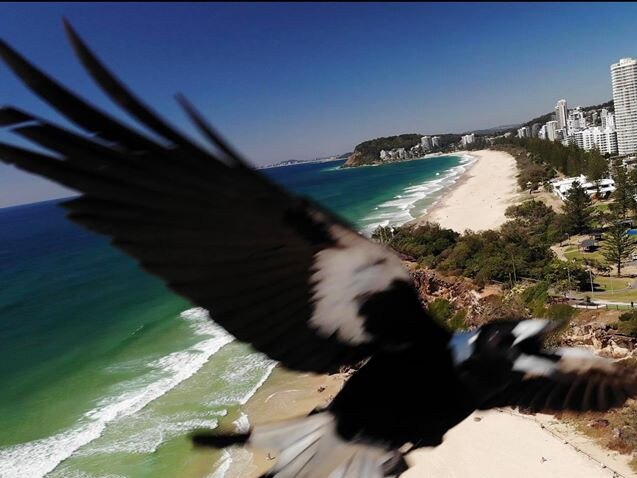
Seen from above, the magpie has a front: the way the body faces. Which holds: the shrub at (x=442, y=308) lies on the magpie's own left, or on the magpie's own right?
on the magpie's own left

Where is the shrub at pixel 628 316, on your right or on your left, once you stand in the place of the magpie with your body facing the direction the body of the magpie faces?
on your left

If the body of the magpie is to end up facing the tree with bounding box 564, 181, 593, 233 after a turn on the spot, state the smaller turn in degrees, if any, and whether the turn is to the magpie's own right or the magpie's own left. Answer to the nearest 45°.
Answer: approximately 90° to the magpie's own left

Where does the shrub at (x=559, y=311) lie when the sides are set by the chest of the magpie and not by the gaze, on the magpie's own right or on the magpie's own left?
on the magpie's own left

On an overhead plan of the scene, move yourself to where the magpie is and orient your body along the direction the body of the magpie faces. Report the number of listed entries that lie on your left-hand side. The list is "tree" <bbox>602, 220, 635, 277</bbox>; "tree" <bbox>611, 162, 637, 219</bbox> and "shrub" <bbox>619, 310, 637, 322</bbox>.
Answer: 3

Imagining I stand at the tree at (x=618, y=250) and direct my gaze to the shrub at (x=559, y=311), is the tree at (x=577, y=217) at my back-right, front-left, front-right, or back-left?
back-right
